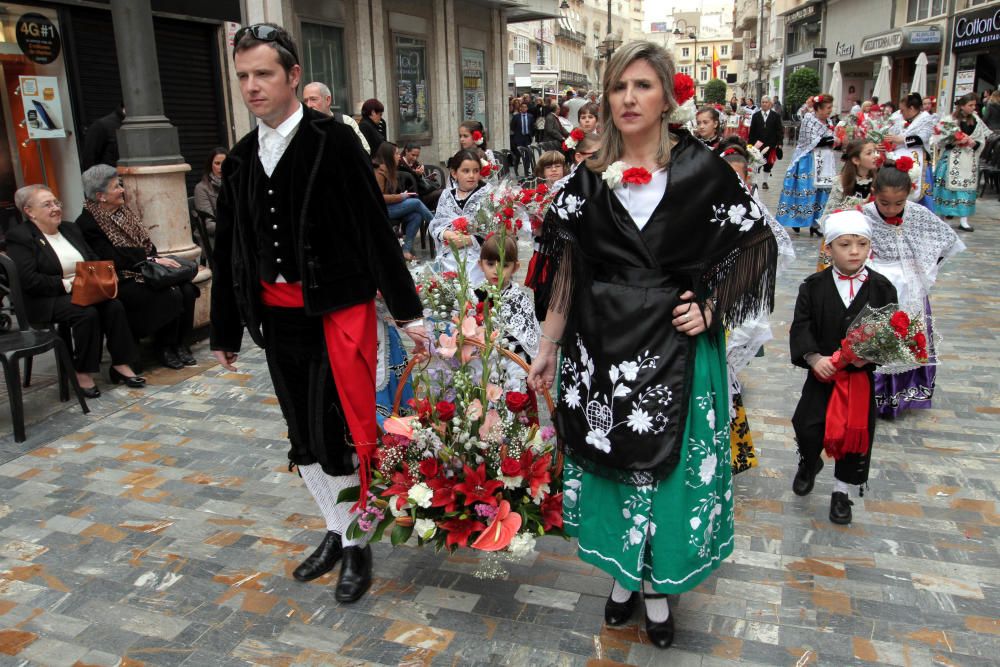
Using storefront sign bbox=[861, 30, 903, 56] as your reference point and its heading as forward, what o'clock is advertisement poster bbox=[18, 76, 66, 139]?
The advertisement poster is roughly at 11 o'clock from the storefront sign.

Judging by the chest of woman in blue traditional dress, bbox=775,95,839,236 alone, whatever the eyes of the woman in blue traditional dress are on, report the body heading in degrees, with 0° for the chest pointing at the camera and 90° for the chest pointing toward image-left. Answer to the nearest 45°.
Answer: approximately 315°

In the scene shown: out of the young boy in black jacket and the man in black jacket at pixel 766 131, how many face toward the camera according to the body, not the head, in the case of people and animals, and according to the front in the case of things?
2

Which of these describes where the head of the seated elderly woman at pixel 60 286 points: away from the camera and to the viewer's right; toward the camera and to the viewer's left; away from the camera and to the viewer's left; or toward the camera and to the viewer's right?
toward the camera and to the viewer's right

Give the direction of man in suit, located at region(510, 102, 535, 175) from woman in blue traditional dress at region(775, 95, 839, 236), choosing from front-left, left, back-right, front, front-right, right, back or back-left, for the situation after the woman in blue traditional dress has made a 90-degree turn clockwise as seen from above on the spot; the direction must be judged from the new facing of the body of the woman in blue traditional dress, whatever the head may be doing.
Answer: right

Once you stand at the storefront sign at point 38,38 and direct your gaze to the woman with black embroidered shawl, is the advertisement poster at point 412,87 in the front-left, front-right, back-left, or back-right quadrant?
back-left

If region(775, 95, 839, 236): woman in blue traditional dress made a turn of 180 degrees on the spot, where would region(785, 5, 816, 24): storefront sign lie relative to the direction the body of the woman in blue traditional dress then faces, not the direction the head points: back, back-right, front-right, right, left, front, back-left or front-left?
front-right

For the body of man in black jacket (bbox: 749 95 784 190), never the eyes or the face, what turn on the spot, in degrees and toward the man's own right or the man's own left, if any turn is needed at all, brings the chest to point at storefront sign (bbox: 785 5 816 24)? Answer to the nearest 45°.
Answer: approximately 180°

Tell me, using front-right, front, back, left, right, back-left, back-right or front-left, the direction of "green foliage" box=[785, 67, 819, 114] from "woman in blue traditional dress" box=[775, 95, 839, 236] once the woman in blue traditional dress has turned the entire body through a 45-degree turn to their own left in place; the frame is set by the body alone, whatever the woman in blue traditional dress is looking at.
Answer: left

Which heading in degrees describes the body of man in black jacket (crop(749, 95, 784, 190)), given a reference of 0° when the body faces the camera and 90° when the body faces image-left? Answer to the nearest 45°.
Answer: approximately 0°

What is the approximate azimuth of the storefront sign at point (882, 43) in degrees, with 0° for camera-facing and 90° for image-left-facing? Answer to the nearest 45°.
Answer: approximately 45°
